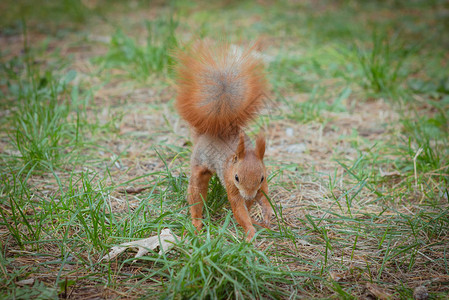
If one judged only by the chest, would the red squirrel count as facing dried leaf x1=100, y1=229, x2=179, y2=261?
no

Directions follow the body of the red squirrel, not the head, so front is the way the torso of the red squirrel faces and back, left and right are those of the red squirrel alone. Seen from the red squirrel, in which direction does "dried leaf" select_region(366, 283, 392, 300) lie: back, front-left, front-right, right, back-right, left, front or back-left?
front

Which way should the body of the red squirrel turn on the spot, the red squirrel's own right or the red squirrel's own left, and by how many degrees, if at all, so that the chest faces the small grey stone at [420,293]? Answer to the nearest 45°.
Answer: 0° — it already faces it

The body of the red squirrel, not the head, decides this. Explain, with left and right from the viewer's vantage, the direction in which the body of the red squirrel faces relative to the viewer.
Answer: facing the viewer and to the right of the viewer

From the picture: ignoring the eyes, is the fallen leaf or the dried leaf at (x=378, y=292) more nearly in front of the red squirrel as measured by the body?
the dried leaf

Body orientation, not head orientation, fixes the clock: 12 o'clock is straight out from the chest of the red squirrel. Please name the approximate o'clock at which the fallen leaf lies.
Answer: The fallen leaf is roughly at 3 o'clock from the red squirrel.

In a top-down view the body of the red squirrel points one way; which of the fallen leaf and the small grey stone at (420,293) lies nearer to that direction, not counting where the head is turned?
the small grey stone
